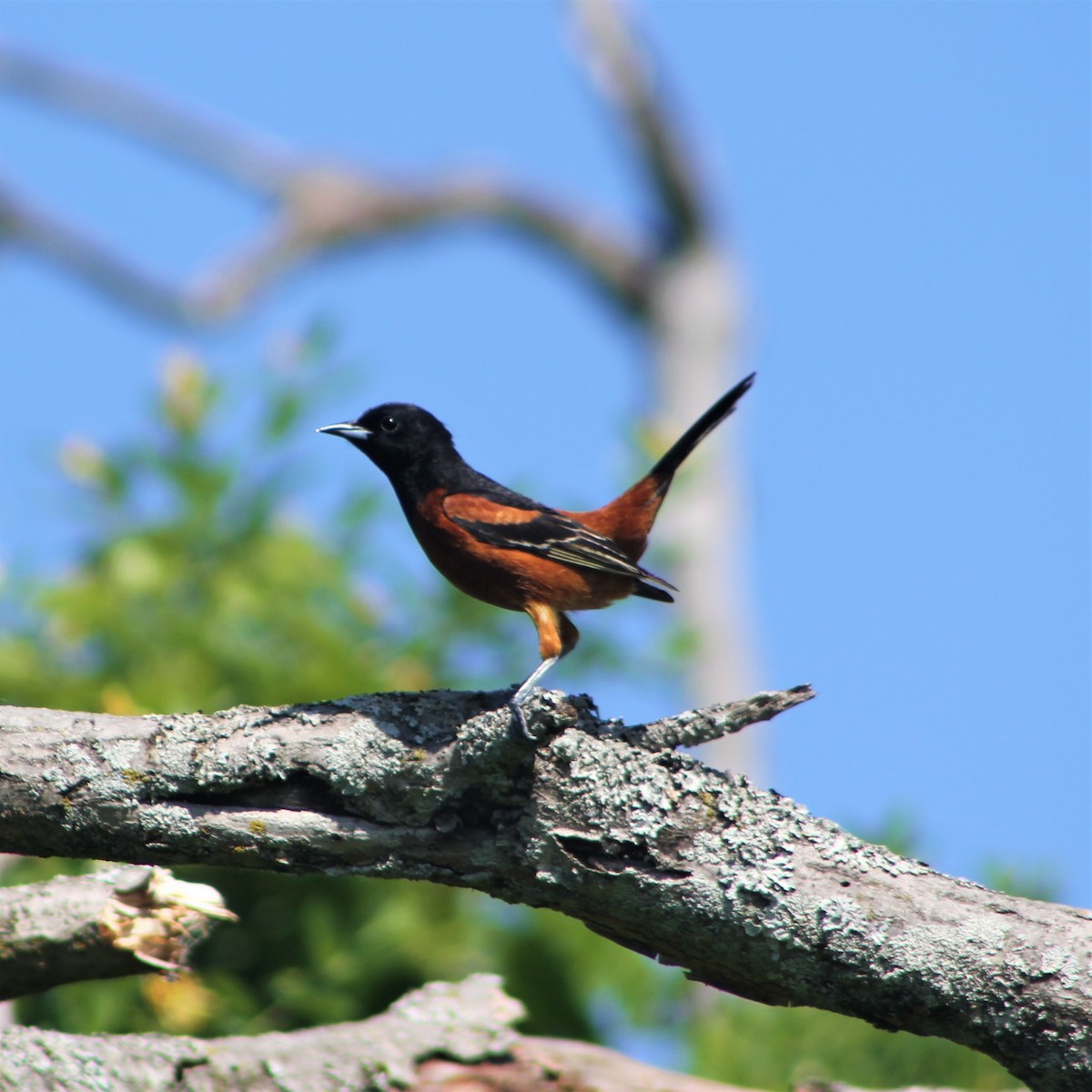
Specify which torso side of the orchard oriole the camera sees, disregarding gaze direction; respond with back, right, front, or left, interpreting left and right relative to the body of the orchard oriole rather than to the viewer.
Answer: left
